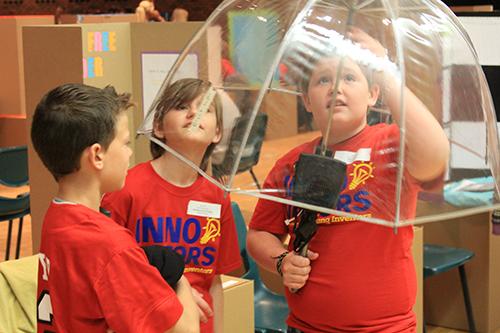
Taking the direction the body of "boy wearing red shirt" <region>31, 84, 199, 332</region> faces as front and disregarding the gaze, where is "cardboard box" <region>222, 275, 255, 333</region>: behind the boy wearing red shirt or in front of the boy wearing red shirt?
in front

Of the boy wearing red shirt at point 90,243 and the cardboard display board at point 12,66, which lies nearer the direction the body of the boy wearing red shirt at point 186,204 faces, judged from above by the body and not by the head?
the boy wearing red shirt

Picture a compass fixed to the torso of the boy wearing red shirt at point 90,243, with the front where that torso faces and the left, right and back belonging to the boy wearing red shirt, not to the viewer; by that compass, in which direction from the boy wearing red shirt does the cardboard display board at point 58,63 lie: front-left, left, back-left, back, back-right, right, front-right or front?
front-left

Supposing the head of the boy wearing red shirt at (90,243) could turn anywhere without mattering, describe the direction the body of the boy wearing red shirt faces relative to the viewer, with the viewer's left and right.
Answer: facing away from the viewer and to the right of the viewer

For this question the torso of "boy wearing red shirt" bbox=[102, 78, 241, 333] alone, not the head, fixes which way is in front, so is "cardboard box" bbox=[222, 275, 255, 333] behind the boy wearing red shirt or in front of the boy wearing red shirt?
behind

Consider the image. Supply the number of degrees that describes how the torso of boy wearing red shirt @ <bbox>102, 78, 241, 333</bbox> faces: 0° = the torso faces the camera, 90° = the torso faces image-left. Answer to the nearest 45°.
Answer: approximately 0°

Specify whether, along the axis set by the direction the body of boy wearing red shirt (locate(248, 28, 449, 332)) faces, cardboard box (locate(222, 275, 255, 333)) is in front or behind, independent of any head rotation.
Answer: behind

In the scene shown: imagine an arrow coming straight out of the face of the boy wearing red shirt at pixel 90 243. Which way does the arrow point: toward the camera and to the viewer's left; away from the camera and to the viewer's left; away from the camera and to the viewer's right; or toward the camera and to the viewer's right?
away from the camera and to the viewer's right

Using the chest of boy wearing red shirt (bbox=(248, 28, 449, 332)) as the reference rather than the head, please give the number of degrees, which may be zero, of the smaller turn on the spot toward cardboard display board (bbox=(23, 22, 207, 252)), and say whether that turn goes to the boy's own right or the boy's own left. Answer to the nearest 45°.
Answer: approximately 135° to the boy's own right
